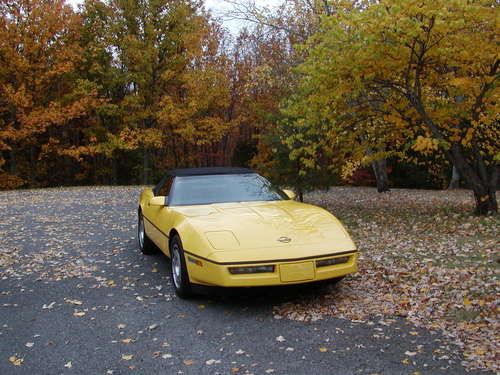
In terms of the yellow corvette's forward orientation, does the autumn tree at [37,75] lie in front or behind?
behind

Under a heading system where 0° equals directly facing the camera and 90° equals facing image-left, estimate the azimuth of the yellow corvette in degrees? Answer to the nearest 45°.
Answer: approximately 315°

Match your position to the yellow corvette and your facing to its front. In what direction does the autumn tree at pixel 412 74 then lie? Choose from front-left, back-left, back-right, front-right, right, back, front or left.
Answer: left

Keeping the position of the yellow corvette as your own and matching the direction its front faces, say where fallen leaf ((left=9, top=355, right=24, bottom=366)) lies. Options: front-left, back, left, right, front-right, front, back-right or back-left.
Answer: right
